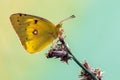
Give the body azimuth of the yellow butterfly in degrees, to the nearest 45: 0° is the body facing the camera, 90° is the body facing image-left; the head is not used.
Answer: approximately 270°
